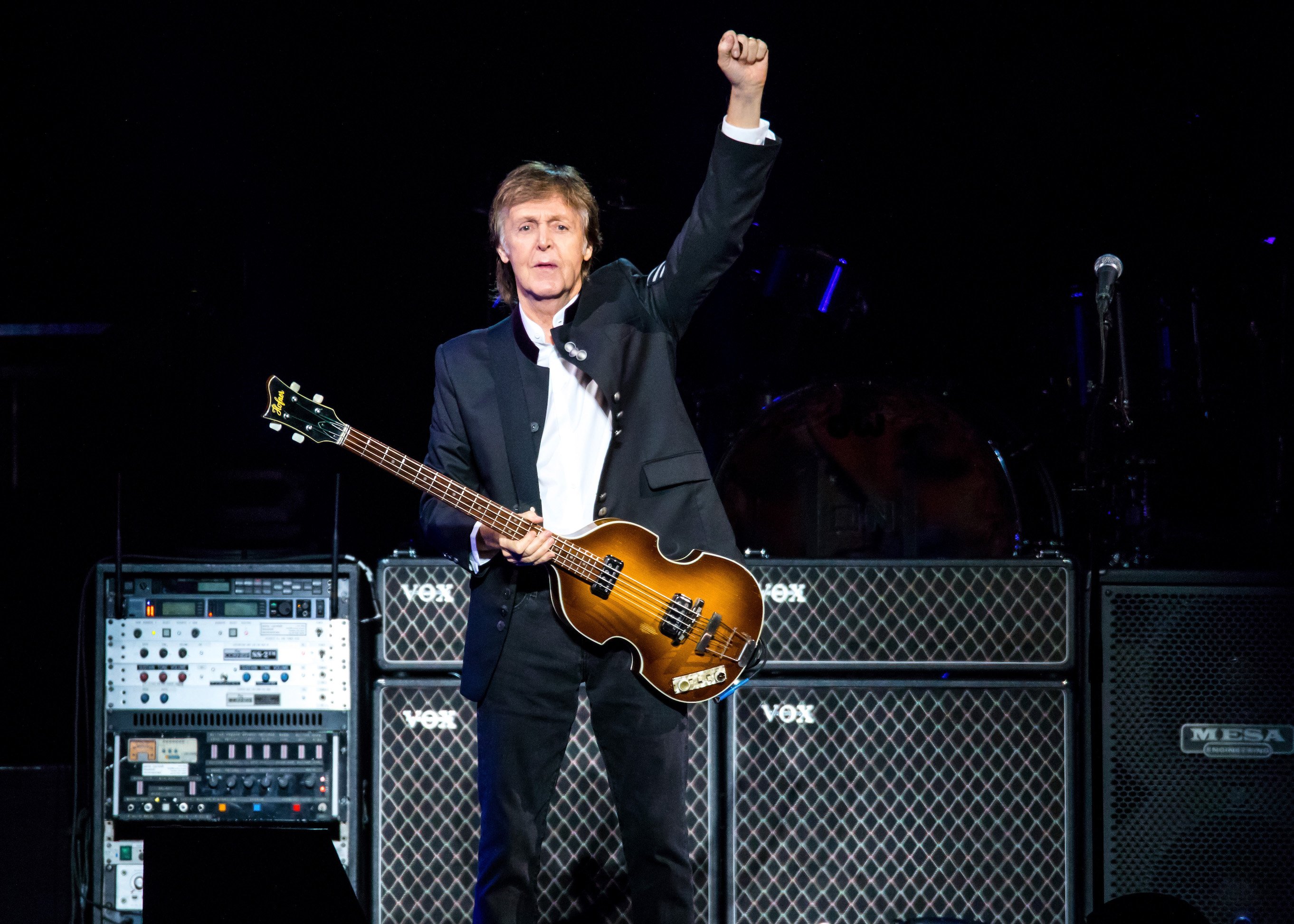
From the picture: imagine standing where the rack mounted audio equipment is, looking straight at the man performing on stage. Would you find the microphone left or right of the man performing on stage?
left

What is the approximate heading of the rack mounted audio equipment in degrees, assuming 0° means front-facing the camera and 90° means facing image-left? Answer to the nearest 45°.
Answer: approximately 0°

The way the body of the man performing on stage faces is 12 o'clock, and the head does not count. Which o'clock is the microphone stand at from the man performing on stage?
The microphone stand is roughly at 8 o'clock from the man performing on stage.

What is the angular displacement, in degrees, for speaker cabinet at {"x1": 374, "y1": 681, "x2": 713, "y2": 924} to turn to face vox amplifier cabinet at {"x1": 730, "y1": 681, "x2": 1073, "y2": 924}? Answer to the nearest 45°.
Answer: approximately 90° to its left

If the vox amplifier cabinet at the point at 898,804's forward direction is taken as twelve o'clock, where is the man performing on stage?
The man performing on stage is roughly at 1 o'clock from the vox amplifier cabinet.

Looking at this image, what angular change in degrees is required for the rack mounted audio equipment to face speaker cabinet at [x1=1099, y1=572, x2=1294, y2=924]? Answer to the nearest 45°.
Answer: approximately 90° to its left

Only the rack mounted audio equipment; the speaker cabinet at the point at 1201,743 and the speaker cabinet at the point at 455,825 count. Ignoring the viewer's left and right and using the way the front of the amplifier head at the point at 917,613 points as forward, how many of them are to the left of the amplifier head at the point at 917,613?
1

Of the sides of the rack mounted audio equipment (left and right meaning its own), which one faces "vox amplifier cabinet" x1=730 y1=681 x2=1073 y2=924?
left
